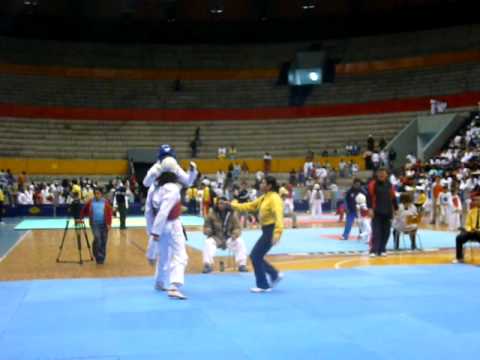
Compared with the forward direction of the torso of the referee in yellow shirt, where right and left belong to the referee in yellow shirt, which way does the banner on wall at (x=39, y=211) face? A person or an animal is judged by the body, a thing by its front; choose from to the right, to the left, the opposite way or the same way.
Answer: to the left

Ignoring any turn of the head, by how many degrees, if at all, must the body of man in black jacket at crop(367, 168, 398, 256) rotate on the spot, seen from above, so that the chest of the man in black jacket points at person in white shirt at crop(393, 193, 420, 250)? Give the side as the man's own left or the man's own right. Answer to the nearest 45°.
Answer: approximately 135° to the man's own left

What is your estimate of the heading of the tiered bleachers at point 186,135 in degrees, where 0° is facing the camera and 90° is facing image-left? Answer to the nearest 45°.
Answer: approximately 0°

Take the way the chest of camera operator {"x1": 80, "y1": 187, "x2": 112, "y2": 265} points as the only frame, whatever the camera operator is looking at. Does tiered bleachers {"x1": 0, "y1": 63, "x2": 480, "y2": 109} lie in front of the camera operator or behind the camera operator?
behind

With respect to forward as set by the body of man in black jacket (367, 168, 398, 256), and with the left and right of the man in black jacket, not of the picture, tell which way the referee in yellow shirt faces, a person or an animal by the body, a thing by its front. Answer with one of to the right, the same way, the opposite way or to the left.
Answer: to the right

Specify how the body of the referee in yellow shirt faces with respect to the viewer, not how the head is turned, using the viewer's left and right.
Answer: facing to the left of the viewer
